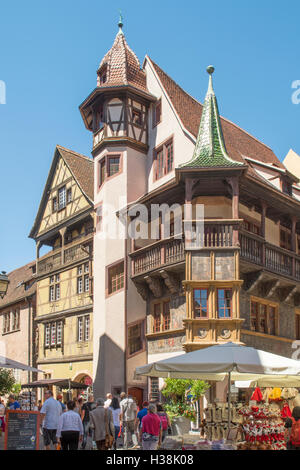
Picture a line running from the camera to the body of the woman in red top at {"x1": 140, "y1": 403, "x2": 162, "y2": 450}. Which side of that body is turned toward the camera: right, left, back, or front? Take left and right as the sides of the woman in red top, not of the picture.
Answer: back

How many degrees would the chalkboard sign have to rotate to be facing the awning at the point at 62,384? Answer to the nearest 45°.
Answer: approximately 180°

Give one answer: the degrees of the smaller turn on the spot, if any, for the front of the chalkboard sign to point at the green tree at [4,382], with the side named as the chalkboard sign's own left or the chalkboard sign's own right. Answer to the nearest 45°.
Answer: approximately 180°

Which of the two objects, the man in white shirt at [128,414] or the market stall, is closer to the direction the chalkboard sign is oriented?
the market stall
